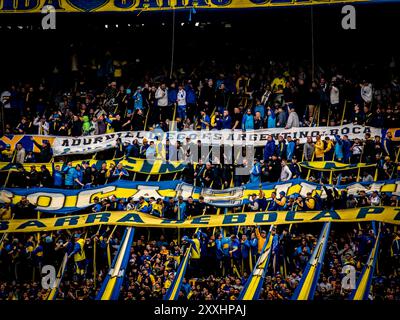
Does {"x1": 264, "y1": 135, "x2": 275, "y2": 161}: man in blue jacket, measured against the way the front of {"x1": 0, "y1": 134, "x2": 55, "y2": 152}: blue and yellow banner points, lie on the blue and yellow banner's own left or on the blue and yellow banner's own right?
on the blue and yellow banner's own left

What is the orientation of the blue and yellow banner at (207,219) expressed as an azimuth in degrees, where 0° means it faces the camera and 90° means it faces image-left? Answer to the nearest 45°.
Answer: approximately 0°

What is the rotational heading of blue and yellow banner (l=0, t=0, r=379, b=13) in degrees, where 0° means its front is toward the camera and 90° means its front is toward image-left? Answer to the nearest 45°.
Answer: approximately 0°

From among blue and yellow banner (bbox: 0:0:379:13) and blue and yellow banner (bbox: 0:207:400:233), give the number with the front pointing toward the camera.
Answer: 2
